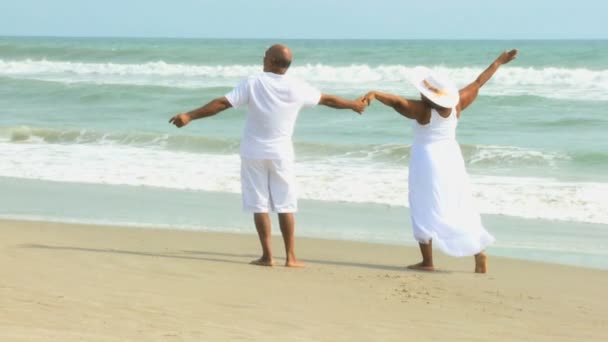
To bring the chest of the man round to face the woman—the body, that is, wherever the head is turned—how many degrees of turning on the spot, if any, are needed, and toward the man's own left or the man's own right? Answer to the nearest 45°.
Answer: approximately 90° to the man's own right

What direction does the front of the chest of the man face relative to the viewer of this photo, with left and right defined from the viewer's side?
facing away from the viewer
